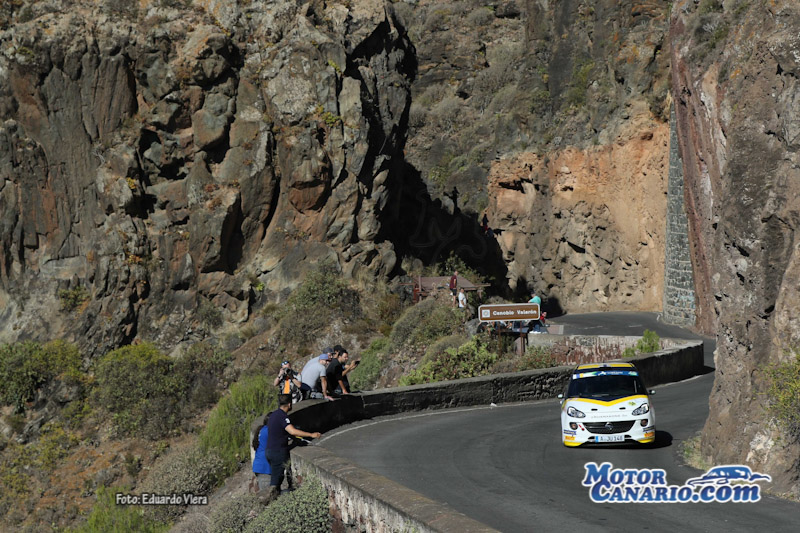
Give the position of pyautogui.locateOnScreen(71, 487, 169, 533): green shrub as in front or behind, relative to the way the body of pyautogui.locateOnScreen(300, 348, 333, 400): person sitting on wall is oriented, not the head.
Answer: behind

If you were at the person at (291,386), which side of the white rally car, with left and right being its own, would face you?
right

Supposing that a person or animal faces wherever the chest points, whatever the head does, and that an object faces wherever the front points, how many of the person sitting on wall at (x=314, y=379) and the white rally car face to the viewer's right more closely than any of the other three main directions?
1

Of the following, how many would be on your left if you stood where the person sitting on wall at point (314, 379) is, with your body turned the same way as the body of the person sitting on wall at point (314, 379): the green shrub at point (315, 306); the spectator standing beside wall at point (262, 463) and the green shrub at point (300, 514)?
1

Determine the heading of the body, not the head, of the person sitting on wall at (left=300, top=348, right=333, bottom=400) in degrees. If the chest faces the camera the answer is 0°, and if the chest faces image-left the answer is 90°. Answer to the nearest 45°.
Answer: approximately 270°

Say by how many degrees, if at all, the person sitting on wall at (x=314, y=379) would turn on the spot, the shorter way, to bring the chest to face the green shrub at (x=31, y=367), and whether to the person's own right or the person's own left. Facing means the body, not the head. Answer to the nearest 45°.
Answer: approximately 135° to the person's own left

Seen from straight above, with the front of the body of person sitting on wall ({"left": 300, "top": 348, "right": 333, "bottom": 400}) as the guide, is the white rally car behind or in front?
in front

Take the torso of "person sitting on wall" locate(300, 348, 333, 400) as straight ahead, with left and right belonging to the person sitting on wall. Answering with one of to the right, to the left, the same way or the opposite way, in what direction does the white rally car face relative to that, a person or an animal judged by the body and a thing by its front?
to the right

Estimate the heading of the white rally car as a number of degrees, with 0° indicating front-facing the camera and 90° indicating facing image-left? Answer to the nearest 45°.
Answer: approximately 0°

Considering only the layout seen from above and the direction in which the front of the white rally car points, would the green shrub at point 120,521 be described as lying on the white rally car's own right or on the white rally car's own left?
on the white rally car's own right

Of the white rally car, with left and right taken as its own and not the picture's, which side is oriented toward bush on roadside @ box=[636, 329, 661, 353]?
back
